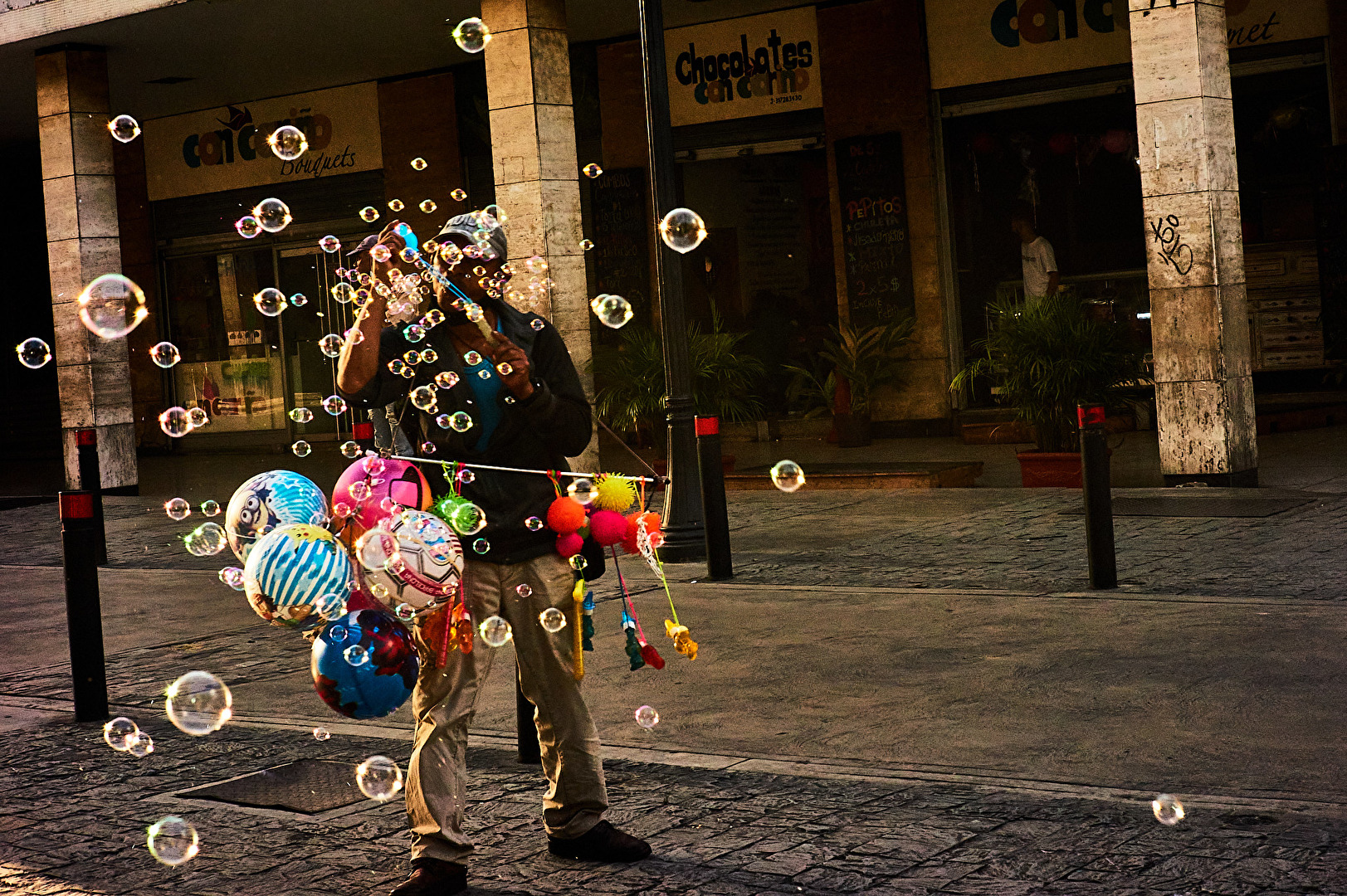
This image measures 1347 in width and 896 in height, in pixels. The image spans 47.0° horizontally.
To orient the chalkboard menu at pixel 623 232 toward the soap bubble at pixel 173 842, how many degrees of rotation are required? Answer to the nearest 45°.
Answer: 0° — it already faces it

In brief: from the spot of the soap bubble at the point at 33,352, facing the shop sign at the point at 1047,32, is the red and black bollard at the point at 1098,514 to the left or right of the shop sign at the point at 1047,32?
right

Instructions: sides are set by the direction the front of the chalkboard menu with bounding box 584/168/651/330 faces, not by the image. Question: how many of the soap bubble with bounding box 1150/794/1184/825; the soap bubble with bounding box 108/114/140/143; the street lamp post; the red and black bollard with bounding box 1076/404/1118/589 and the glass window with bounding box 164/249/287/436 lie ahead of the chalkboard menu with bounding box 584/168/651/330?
4

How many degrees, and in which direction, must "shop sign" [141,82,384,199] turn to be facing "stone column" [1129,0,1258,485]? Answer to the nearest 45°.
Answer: approximately 45° to its left

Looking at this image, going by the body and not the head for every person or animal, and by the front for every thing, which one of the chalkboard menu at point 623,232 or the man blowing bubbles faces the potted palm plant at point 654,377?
the chalkboard menu

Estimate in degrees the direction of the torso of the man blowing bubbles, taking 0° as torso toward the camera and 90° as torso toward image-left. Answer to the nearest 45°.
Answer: approximately 45°

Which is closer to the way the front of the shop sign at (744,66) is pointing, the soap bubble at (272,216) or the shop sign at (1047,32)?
the soap bubble

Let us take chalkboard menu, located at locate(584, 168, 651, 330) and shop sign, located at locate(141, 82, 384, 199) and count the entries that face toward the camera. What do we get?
2

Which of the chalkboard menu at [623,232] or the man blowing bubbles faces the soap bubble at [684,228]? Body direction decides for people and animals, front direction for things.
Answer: the chalkboard menu
